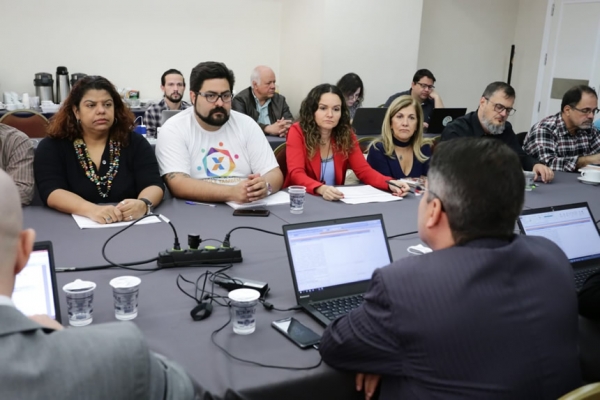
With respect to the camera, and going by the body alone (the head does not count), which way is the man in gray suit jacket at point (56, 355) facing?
away from the camera

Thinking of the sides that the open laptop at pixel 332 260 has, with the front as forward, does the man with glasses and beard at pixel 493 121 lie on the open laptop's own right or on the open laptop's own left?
on the open laptop's own left

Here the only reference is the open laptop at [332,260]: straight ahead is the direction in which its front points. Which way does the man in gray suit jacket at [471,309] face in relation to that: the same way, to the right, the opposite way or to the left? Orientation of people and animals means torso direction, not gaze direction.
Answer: the opposite way

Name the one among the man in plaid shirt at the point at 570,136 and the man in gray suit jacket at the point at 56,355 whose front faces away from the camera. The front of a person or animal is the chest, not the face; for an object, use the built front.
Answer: the man in gray suit jacket

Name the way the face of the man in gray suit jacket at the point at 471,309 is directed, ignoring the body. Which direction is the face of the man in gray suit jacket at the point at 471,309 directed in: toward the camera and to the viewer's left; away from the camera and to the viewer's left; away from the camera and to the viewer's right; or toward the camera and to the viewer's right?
away from the camera and to the viewer's left

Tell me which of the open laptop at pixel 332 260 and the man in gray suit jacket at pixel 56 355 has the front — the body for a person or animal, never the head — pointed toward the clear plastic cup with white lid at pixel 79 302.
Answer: the man in gray suit jacket

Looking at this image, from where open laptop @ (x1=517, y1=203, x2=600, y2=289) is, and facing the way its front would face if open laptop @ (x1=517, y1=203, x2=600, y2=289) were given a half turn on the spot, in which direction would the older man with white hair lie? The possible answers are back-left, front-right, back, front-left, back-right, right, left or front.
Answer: front

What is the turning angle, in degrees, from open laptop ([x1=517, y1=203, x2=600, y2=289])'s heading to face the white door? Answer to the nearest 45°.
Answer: approximately 135° to its left

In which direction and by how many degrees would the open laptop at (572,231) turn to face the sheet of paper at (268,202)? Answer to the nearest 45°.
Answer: approximately 135° to its right

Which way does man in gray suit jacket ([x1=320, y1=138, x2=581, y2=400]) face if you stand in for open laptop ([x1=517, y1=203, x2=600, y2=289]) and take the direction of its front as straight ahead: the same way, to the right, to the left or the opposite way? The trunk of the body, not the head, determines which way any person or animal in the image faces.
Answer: the opposite way
